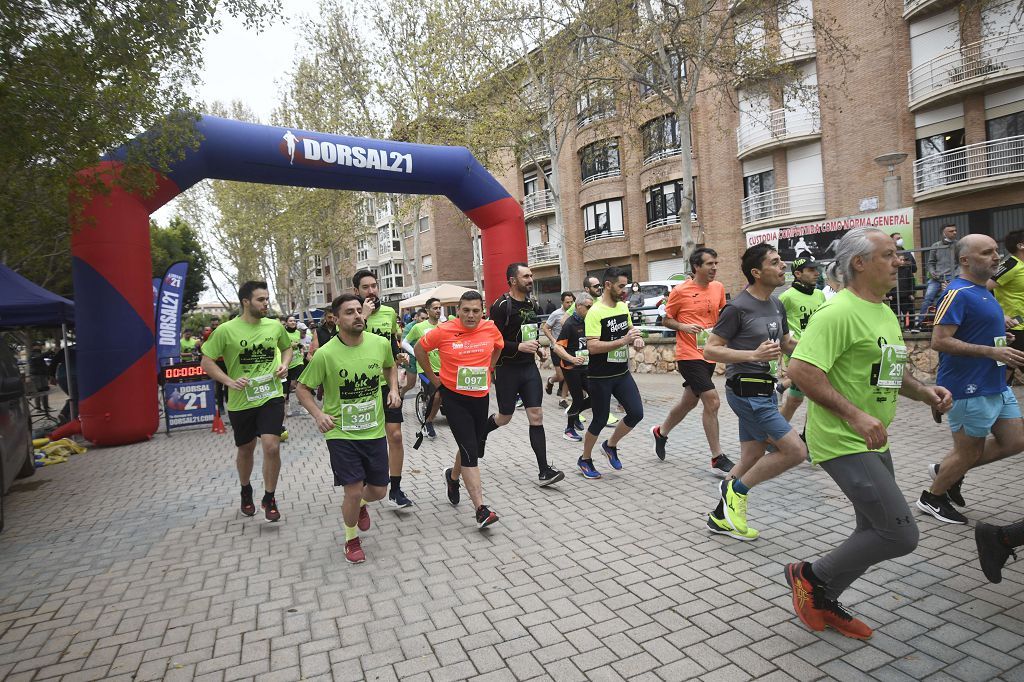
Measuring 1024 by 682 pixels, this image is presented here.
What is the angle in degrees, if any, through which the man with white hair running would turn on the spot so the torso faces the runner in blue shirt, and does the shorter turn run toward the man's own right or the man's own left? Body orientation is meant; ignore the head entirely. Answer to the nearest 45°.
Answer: approximately 90° to the man's own left

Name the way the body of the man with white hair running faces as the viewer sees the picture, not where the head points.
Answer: to the viewer's right

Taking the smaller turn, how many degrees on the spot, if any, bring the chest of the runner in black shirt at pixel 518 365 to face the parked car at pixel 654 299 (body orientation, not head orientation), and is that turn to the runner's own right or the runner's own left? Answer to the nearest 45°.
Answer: approximately 135° to the runner's own left

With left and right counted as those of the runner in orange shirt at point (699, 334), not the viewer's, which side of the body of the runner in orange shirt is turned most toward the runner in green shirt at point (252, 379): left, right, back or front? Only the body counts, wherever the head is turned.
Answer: right

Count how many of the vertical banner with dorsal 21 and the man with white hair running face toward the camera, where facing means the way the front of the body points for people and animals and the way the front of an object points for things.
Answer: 1

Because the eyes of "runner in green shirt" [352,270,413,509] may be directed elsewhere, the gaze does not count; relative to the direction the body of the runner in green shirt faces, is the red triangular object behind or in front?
behind

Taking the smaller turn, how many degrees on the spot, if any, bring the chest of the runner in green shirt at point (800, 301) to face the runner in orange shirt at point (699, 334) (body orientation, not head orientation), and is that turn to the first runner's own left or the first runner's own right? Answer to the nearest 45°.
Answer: approximately 90° to the first runner's own right

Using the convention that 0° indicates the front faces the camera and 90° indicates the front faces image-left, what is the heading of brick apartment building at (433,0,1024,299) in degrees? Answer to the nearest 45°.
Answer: approximately 45°
